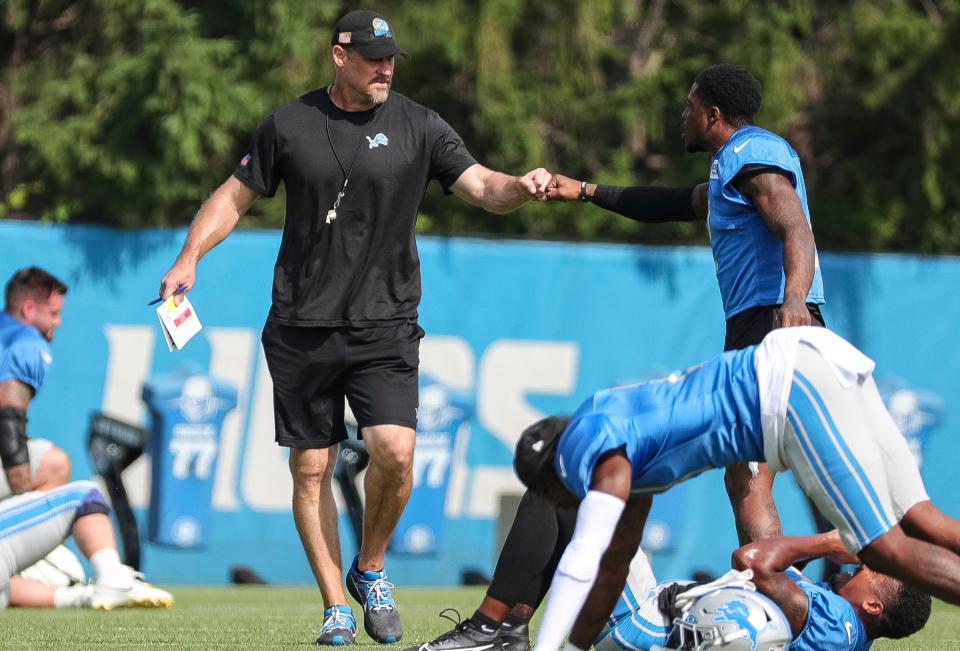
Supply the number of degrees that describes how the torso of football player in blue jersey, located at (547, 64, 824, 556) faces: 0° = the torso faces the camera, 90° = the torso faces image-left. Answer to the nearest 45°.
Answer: approximately 90°

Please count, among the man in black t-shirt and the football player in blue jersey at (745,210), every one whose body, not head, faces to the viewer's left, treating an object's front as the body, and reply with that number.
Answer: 1

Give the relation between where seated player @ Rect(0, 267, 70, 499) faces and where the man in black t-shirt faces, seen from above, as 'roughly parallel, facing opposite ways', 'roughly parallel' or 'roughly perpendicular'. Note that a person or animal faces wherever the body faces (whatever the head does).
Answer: roughly perpendicular

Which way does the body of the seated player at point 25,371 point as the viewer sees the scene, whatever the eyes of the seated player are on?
to the viewer's right

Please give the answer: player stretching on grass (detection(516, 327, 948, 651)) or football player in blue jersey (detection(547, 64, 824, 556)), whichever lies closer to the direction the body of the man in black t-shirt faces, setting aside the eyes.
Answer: the player stretching on grass

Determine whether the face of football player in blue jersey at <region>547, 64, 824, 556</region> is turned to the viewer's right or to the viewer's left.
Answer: to the viewer's left

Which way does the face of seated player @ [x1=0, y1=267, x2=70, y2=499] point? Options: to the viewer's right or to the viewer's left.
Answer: to the viewer's right

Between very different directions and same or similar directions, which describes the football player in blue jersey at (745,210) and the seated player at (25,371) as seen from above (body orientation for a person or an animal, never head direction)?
very different directions
